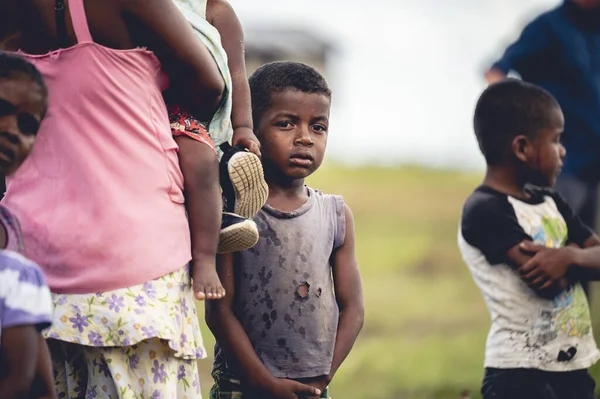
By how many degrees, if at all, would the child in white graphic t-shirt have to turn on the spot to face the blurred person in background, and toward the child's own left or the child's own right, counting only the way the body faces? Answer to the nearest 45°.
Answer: approximately 135° to the child's own left

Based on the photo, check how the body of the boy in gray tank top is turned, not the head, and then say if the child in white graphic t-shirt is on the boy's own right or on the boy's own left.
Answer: on the boy's own left

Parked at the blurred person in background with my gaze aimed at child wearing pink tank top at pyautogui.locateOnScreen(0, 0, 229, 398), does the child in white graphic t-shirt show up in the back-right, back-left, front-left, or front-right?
front-left

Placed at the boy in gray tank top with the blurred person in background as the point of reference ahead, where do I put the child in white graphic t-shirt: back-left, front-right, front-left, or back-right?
front-right

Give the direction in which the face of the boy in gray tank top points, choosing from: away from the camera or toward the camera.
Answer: toward the camera

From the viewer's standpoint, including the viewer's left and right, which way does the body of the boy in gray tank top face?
facing the viewer

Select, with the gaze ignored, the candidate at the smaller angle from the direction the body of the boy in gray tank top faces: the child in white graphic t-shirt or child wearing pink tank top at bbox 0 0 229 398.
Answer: the child wearing pink tank top

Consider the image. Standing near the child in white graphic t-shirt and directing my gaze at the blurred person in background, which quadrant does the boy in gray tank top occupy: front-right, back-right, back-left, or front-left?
back-left

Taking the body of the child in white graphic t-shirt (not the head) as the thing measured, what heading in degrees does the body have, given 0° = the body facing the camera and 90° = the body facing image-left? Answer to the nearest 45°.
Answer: approximately 315°
